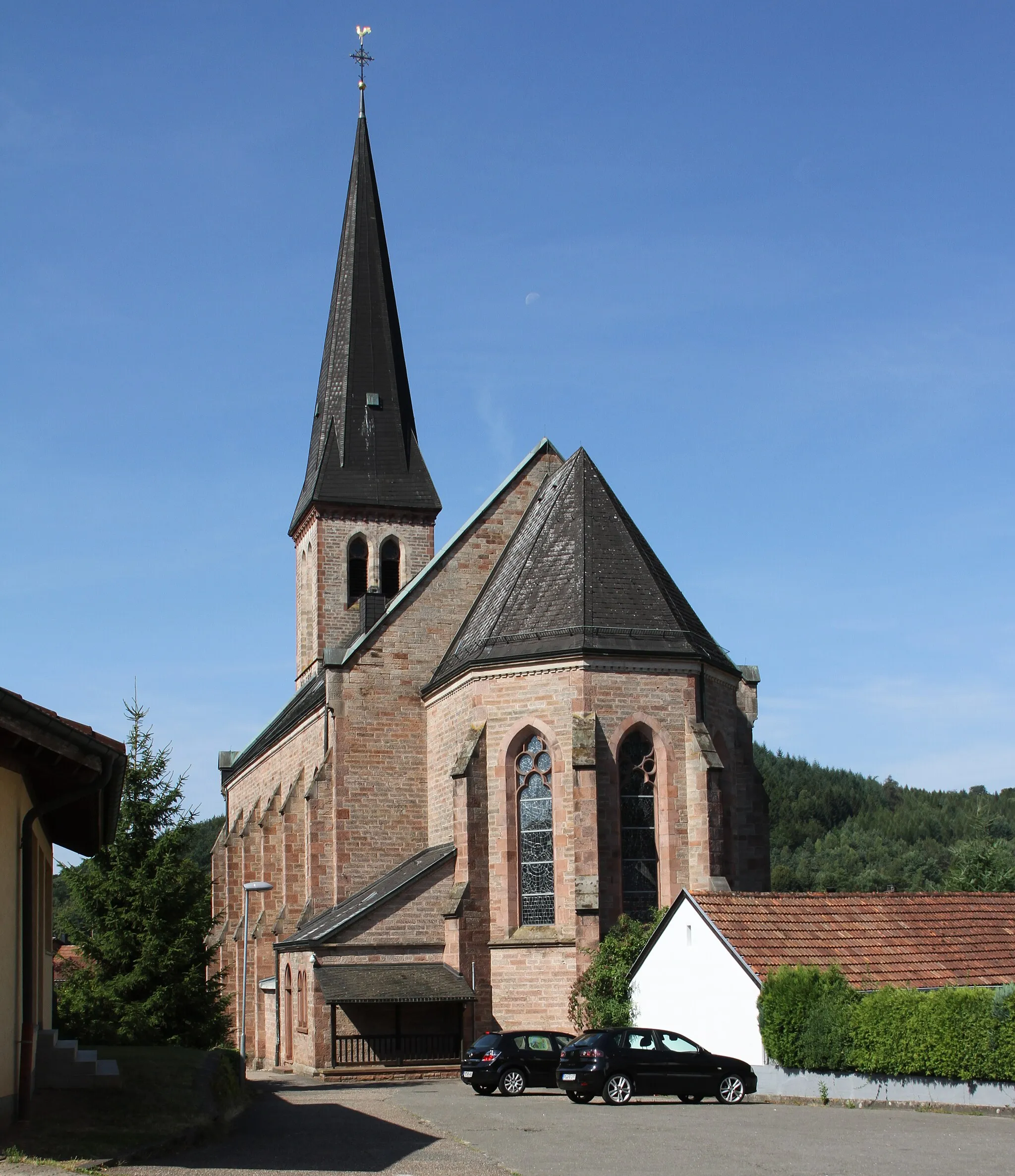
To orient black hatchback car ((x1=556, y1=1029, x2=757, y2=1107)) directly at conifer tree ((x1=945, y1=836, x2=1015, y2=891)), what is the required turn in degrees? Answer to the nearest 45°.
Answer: approximately 45° to its left

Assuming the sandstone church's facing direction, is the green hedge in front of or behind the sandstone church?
behind

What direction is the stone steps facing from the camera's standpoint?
to the viewer's right

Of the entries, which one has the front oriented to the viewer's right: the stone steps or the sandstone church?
the stone steps

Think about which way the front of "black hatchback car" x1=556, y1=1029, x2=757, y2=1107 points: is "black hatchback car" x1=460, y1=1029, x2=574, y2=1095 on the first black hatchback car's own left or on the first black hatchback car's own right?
on the first black hatchback car's own left

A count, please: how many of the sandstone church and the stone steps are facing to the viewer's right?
1

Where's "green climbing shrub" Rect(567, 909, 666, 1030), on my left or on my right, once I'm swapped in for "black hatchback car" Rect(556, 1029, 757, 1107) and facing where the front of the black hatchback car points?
on my left

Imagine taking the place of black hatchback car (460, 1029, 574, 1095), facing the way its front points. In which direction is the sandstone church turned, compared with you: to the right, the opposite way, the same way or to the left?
to the left

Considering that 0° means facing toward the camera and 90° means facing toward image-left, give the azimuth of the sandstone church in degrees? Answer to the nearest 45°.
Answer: approximately 135°

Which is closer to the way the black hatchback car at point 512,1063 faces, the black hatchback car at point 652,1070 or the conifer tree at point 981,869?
the conifer tree

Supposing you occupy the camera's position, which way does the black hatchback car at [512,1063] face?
facing away from the viewer and to the right of the viewer

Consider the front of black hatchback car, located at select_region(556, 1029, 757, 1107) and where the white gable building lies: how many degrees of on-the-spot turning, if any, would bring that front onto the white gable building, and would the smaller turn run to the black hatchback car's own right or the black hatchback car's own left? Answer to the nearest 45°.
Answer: approximately 45° to the black hatchback car's own left
